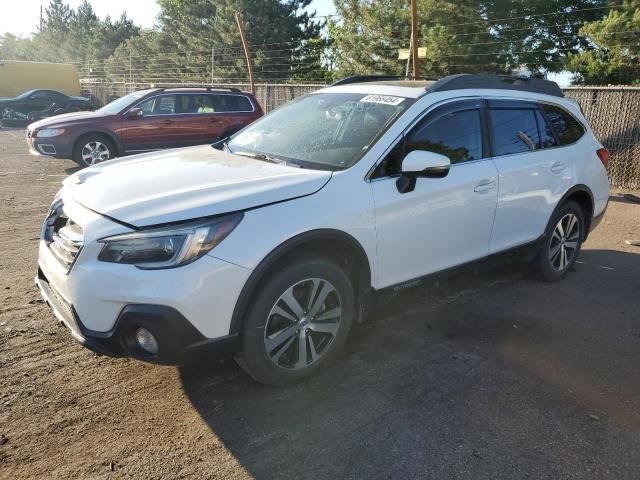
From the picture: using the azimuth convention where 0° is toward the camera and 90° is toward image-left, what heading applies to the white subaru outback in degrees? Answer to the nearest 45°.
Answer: approximately 45°

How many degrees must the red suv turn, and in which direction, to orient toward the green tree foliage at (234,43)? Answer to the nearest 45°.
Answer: approximately 135° to its right

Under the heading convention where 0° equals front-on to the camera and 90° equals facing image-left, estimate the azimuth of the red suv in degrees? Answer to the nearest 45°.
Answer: approximately 45°

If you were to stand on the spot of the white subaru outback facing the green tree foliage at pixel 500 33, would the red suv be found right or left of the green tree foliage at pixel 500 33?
left

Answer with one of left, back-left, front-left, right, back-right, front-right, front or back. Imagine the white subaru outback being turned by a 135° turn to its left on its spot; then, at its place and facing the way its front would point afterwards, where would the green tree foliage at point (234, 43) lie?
left

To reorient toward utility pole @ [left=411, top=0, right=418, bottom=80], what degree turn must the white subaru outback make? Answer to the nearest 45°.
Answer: approximately 135° to its right

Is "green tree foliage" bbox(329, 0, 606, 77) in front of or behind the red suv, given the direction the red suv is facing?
behind
